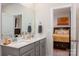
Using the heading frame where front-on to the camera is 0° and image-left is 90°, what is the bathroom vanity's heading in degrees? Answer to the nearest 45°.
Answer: approximately 315°
